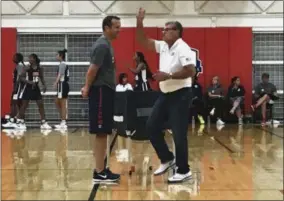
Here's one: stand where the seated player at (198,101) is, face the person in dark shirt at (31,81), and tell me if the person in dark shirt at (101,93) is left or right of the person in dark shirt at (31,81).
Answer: left

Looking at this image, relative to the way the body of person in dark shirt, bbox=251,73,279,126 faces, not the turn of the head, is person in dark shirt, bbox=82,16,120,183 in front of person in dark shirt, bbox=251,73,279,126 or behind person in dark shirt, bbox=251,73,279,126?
in front

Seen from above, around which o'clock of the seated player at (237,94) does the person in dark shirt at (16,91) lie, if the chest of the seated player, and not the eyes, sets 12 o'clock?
The person in dark shirt is roughly at 2 o'clock from the seated player.

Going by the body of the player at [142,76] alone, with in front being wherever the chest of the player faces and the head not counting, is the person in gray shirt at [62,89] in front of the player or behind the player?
in front

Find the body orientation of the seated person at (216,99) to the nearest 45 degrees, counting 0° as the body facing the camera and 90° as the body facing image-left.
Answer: approximately 0°

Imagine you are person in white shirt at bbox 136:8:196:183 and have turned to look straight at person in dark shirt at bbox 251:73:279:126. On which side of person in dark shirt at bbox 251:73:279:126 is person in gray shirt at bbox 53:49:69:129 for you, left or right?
left

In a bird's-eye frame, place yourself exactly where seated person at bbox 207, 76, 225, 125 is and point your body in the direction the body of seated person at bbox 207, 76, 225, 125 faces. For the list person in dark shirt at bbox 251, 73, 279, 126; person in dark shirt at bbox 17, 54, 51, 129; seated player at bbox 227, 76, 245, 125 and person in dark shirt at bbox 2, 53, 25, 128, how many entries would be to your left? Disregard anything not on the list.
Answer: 2

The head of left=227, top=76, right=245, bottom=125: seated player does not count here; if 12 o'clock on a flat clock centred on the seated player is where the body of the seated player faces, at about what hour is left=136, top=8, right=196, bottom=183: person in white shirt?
The person in white shirt is roughly at 12 o'clock from the seated player.

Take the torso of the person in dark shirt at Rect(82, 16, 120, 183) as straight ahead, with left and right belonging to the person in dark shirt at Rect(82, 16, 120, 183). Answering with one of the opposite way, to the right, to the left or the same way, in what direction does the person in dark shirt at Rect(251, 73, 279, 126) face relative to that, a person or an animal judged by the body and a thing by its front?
to the right

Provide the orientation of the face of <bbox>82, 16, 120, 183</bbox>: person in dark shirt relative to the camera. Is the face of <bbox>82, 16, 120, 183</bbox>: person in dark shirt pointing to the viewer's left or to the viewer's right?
to the viewer's right
